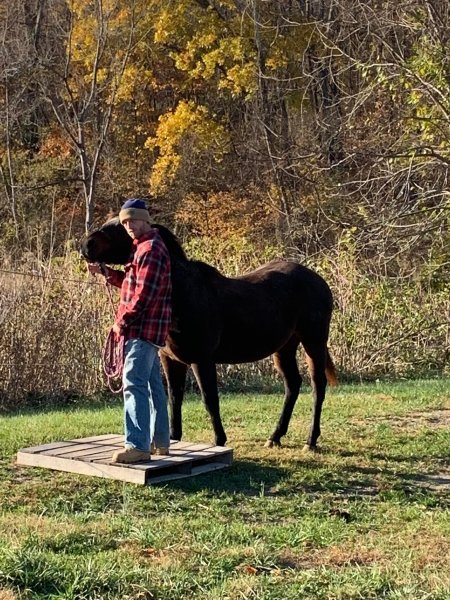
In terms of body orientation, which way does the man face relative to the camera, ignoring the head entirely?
to the viewer's left

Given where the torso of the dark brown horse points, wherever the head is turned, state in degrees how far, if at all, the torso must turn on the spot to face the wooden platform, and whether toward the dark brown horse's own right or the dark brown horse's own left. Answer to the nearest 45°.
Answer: approximately 45° to the dark brown horse's own left

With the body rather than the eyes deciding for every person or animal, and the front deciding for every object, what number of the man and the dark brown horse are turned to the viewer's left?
2

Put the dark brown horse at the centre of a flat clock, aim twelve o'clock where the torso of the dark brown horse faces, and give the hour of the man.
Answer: The man is roughly at 10 o'clock from the dark brown horse.

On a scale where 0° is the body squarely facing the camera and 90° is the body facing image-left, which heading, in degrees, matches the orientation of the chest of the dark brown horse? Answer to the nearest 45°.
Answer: approximately 90°

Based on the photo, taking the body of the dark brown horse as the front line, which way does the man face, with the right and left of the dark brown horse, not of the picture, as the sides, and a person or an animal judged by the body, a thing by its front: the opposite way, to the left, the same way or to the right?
the same way

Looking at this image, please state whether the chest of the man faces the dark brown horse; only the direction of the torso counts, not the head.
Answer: no
